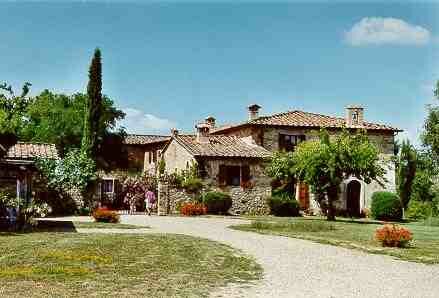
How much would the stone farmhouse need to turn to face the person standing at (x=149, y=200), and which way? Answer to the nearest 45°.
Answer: approximately 45° to its right

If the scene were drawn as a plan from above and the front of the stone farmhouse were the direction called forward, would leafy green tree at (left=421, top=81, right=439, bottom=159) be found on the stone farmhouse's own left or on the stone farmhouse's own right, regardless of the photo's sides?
on the stone farmhouse's own left

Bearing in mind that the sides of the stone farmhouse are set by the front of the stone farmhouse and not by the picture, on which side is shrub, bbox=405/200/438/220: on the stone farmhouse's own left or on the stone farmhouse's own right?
on the stone farmhouse's own left

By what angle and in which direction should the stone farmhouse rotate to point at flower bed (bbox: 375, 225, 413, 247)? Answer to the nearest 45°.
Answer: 0° — it already faces it

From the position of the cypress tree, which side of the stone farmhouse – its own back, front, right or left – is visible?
right

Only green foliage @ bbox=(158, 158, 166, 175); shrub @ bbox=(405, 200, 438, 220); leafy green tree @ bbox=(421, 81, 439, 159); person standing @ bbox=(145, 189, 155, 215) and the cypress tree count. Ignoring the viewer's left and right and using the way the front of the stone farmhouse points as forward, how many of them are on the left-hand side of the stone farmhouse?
2

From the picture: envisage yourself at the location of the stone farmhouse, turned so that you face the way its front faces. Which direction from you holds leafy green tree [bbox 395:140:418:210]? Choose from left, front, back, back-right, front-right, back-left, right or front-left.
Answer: back-left

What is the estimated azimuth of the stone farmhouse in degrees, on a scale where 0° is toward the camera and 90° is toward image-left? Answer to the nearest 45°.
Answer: approximately 0°

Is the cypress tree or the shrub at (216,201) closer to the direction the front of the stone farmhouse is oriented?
the shrub
